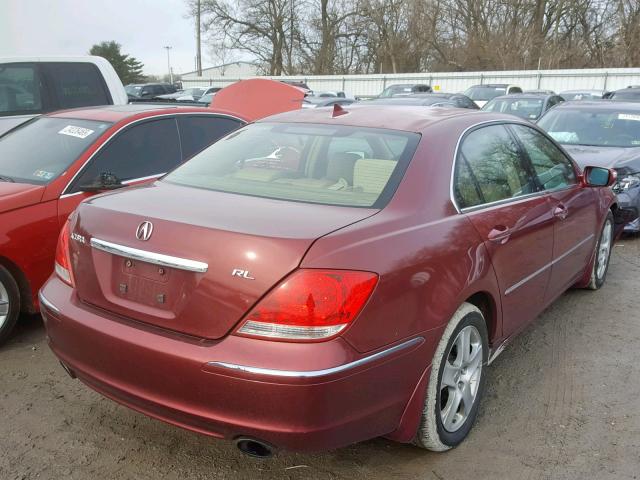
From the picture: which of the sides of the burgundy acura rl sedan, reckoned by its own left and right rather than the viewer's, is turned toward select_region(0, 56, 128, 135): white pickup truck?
left

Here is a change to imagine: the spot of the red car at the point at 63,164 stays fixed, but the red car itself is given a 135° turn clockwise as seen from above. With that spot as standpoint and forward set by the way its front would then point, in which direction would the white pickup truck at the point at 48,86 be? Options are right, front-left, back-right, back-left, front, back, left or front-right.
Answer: front

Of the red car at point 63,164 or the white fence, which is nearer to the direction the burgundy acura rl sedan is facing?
the white fence

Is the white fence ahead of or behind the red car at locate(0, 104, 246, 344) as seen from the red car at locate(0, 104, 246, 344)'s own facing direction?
behind

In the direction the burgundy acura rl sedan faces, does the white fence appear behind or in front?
in front

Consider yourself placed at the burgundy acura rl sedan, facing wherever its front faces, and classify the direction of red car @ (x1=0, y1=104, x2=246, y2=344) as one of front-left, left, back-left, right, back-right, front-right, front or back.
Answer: left

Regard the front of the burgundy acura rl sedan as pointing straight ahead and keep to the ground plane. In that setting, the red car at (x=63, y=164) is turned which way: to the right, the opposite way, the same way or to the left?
the opposite way

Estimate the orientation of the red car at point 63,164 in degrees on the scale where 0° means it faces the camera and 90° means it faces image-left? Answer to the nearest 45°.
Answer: approximately 45°

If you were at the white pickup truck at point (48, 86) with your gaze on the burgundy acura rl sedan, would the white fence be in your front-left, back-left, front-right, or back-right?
back-left

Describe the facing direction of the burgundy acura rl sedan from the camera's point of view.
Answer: facing away from the viewer and to the right of the viewer

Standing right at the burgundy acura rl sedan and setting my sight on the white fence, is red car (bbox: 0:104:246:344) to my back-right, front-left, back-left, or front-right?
front-left
